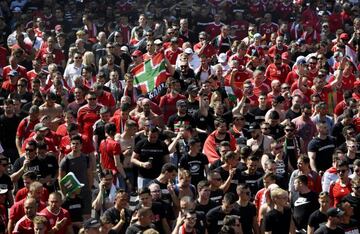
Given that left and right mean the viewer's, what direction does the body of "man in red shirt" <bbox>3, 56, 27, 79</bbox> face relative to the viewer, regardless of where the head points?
facing the viewer

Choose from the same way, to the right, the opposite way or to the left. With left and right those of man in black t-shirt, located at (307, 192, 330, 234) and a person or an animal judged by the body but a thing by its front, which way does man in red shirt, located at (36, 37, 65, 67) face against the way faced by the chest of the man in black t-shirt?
the same way

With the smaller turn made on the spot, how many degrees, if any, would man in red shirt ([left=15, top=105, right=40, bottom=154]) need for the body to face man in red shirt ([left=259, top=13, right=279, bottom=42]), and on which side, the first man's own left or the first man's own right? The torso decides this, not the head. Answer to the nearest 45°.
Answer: approximately 90° to the first man's own left

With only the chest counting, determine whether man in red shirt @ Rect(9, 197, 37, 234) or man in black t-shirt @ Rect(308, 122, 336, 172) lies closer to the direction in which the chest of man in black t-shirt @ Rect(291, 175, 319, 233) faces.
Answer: the man in red shirt

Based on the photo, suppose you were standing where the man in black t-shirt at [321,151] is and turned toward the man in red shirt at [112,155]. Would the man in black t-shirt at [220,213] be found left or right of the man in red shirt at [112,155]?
left

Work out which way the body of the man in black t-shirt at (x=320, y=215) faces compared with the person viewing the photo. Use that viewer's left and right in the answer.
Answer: facing the viewer and to the right of the viewer

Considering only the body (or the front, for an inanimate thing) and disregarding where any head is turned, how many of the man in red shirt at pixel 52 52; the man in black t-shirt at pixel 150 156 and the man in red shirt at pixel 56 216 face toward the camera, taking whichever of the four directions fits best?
3

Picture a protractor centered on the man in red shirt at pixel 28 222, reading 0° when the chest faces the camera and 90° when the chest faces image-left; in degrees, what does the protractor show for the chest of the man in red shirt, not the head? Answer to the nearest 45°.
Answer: approximately 315°

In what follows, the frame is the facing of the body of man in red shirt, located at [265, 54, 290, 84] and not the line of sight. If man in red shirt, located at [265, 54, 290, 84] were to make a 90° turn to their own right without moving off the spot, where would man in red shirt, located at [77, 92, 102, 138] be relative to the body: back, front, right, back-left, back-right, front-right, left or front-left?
front-left

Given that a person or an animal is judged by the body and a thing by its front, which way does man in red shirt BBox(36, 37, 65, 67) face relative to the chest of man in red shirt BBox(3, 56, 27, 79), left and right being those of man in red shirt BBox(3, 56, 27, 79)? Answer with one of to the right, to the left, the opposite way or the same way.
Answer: the same way

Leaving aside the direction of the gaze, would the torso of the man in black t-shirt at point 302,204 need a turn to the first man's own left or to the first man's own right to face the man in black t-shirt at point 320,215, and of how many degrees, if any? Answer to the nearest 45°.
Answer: approximately 90° to the first man's own left

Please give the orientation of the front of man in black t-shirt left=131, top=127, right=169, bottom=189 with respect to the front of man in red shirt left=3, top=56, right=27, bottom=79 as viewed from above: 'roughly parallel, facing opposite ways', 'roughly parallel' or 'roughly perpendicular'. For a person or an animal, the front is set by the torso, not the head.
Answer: roughly parallel

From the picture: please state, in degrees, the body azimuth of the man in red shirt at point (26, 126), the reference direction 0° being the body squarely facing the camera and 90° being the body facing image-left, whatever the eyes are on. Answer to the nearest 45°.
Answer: approximately 315°

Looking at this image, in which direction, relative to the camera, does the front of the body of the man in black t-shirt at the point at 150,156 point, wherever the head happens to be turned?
toward the camera

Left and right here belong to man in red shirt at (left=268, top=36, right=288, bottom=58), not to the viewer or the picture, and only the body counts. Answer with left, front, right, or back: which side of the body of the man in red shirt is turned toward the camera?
front
